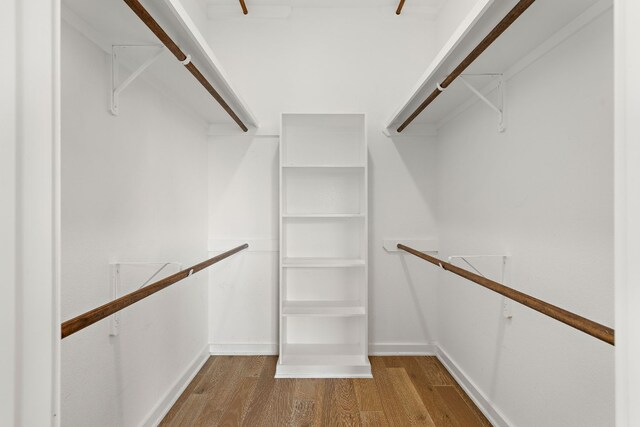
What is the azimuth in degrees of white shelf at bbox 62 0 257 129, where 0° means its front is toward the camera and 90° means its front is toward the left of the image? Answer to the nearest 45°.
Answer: approximately 270°

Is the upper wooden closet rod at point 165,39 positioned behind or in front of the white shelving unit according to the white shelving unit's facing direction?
in front

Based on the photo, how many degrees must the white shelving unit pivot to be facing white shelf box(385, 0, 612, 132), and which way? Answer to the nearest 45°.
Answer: approximately 45° to its left

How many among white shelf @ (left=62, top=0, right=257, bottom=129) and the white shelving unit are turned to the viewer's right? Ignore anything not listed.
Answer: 1

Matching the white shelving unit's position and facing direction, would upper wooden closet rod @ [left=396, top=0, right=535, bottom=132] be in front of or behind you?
in front

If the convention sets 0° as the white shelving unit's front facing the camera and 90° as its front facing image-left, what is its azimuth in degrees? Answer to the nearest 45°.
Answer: approximately 0°

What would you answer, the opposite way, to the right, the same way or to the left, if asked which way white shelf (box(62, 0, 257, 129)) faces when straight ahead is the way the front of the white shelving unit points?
to the left
